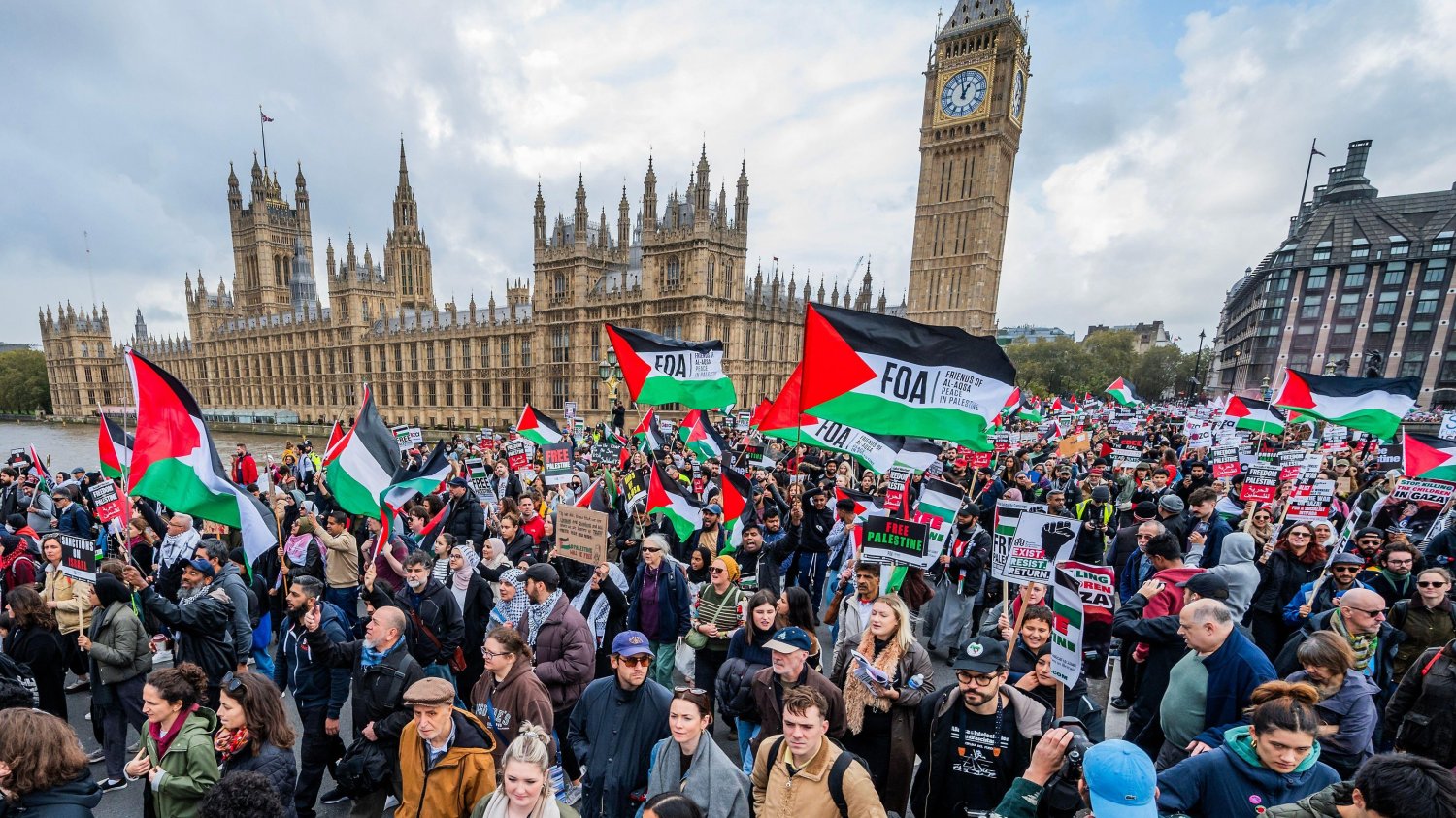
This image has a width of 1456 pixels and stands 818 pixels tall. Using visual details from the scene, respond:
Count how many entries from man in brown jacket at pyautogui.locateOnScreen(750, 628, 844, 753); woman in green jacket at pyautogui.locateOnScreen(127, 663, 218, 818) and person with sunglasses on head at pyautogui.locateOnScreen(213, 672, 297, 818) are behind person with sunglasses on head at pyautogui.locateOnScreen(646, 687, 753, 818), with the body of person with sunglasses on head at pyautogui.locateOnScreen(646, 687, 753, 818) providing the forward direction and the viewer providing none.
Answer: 1

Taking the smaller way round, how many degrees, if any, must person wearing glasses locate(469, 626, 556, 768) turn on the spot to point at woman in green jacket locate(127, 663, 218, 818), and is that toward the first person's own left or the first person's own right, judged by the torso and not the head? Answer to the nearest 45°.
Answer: approximately 45° to the first person's own right

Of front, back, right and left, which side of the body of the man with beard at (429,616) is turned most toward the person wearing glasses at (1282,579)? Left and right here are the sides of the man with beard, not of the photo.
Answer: left

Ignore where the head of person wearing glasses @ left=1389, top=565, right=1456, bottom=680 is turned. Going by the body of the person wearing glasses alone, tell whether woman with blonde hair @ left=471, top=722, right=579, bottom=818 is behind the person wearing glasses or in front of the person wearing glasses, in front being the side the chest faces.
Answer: in front

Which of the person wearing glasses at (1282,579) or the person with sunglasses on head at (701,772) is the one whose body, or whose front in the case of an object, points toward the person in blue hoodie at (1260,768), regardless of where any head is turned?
the person wearing glasses at (1282,579)

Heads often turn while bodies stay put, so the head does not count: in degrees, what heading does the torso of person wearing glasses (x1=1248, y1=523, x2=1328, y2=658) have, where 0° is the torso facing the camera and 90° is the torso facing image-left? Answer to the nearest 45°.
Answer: approximately 0°

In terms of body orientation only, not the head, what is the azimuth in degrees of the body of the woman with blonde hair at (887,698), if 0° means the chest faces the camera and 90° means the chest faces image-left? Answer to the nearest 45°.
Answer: approximately 45°

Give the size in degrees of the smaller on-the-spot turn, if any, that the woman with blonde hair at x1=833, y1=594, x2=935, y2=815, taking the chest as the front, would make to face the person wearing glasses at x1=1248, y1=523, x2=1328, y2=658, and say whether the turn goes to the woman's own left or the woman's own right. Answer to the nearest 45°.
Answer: approximately 180°

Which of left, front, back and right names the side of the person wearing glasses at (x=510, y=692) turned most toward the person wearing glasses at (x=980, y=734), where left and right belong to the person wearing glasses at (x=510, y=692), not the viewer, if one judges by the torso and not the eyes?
left

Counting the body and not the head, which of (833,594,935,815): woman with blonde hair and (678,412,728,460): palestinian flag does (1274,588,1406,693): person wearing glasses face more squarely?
the woman with blonde hair
